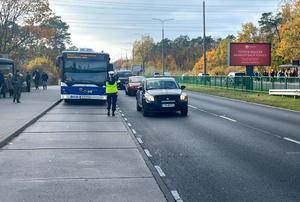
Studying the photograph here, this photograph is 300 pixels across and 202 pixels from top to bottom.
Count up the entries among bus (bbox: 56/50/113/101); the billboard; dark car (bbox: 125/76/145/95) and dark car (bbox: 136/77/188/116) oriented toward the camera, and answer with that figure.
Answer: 4

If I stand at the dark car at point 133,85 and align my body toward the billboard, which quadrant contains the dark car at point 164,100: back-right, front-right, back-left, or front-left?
back-right

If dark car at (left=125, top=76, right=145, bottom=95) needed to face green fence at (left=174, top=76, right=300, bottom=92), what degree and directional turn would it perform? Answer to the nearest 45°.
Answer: approximately 90° to its left

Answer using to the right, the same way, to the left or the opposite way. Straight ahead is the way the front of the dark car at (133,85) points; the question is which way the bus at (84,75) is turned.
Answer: the same way

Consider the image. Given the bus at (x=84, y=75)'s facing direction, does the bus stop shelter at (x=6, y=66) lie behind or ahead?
behind

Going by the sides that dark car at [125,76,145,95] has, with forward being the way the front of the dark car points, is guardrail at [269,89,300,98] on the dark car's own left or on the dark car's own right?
on the dark car's own left

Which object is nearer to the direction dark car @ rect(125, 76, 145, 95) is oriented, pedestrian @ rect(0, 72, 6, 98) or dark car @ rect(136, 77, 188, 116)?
the dark car

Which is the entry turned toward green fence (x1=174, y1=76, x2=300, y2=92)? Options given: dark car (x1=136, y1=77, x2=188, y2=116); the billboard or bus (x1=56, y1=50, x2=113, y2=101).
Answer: the billboard

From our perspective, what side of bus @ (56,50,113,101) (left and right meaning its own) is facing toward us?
front

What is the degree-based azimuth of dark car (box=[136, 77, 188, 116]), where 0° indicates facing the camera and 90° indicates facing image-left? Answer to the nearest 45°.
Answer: approximately 0°

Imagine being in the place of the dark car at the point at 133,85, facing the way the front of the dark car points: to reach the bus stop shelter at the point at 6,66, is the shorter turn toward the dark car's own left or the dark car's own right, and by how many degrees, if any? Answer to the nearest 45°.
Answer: approximately 90° to the dark car's own right

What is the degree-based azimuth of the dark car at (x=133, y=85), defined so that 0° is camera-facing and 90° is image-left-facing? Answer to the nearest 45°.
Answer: approximately 0°
